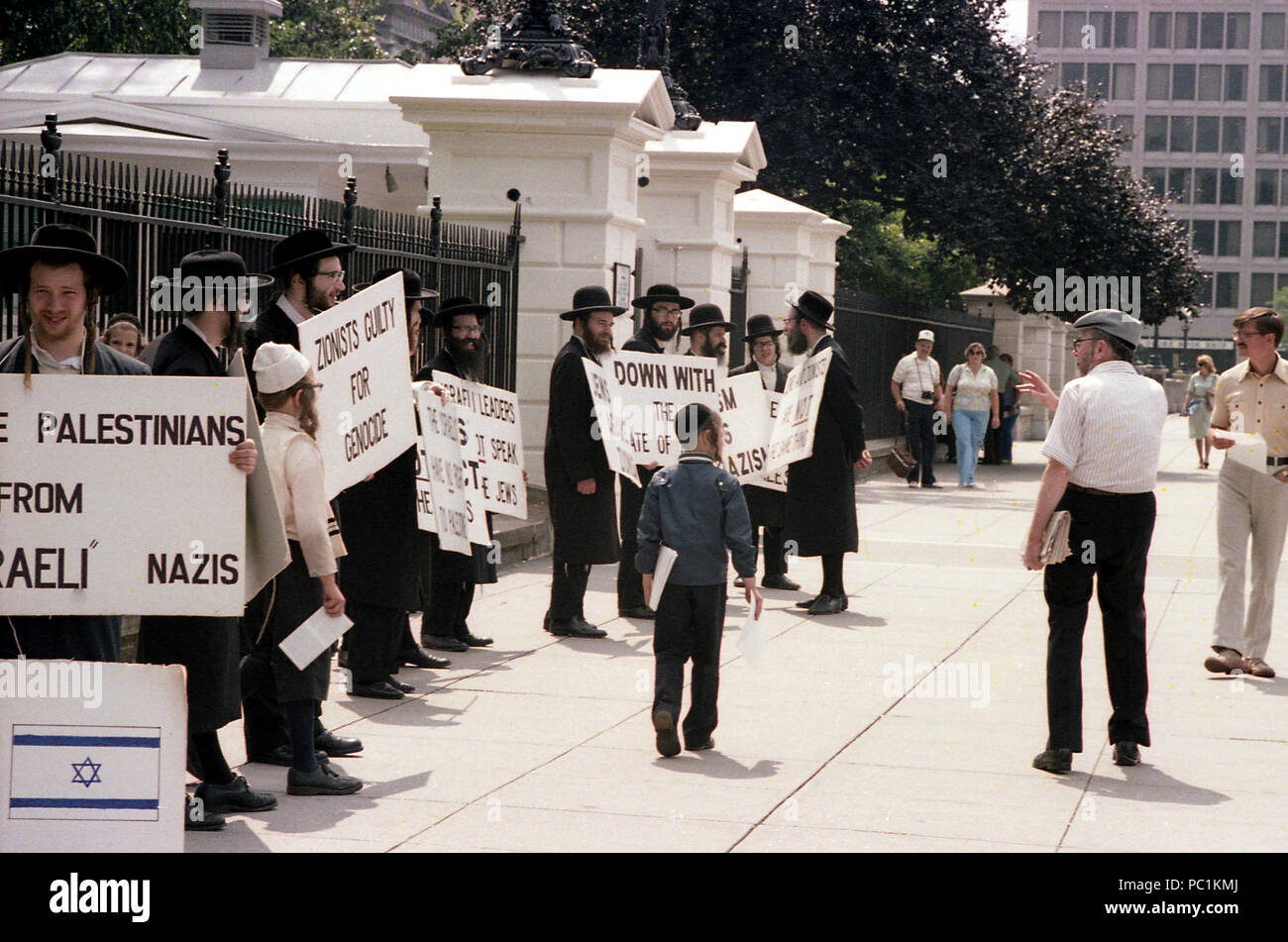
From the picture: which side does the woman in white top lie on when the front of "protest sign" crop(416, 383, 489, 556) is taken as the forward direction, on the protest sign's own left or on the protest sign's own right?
on the protest sign's own left

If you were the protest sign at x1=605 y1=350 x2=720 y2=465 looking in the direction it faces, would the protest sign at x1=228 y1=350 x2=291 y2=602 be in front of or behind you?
in front

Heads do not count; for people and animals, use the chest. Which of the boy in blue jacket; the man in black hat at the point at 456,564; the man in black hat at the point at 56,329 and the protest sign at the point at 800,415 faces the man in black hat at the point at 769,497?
the boy in blue jacket

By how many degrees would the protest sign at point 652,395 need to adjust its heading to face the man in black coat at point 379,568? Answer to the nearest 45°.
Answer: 0° — it already faces them

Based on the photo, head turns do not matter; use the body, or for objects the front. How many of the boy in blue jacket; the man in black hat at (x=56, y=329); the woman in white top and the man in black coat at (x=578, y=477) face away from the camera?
1

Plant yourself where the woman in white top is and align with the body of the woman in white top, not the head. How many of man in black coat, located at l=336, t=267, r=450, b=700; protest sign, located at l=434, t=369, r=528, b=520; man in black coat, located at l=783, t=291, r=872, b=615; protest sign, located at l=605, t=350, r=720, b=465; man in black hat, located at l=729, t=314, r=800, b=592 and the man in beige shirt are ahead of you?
6

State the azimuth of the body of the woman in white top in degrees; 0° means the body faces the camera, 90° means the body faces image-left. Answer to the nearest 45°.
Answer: approximately 0°

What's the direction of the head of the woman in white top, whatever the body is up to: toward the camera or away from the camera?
toward the camera

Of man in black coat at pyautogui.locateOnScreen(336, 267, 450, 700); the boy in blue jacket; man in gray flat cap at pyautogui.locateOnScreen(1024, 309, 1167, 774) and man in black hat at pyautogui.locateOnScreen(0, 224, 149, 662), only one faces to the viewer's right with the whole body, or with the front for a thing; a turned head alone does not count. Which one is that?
the man in black coat

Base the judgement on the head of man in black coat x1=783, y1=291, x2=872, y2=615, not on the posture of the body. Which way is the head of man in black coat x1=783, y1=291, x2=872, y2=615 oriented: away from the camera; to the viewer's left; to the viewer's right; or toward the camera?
to the viewer's left

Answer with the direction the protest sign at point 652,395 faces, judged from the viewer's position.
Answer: facing the viewer

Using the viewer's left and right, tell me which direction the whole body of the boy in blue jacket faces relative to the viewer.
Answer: facing away from the viewer

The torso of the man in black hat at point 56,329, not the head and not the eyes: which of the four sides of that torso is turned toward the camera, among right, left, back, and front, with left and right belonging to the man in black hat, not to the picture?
front

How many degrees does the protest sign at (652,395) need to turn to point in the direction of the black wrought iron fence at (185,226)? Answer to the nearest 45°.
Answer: approximately 45° to its right
